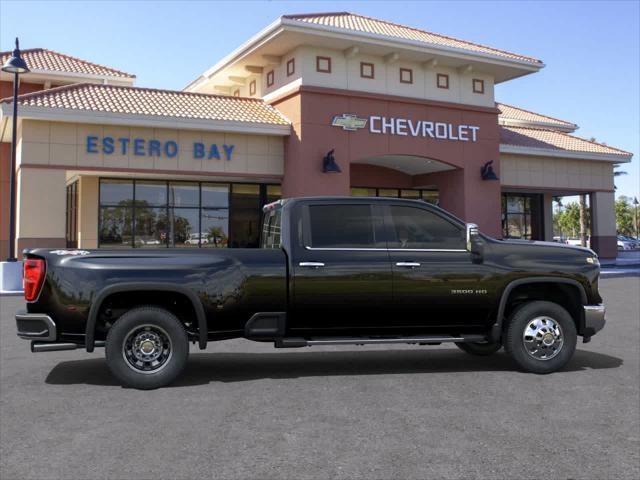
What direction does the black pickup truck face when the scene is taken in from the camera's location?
facing to the right of the viewer

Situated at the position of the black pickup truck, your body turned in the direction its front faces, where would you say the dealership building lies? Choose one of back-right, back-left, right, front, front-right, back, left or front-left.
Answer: left
